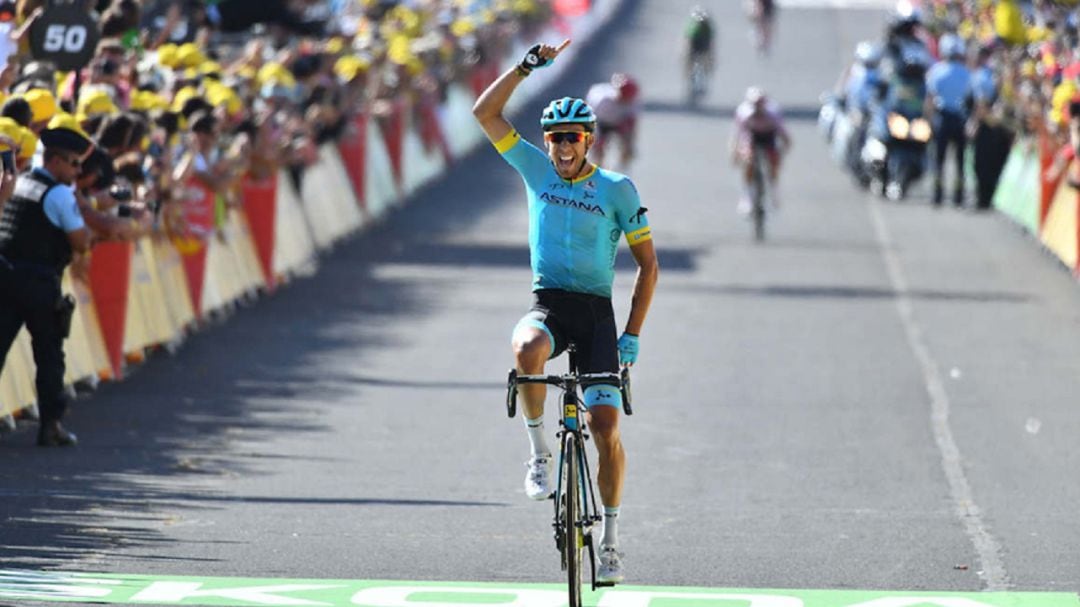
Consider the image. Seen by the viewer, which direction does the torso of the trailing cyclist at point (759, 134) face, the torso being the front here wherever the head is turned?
toward the camera

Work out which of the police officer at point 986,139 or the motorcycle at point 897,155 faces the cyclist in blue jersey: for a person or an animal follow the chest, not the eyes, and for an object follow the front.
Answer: the motorcycle

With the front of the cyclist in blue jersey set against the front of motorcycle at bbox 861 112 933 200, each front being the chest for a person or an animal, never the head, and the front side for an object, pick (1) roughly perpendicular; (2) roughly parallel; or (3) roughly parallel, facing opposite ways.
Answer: roughly parallel

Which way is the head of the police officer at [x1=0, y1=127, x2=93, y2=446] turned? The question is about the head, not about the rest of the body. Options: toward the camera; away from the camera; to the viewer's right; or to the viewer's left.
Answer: to the viewer's right

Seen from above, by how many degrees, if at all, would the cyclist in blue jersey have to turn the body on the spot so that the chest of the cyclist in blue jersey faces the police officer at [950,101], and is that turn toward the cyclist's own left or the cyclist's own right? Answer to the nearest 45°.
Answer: approximately 180°

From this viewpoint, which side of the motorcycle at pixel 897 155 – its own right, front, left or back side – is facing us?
front

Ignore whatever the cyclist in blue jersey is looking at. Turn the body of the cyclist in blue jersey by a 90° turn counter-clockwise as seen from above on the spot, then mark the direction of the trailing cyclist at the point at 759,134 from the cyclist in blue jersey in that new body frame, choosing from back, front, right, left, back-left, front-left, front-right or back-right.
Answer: left

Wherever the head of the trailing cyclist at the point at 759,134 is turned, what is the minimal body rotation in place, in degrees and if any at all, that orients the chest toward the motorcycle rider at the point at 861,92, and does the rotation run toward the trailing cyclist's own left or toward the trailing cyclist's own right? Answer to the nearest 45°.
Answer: approximately 180°

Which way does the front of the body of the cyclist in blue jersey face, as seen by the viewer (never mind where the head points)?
toward the camera
